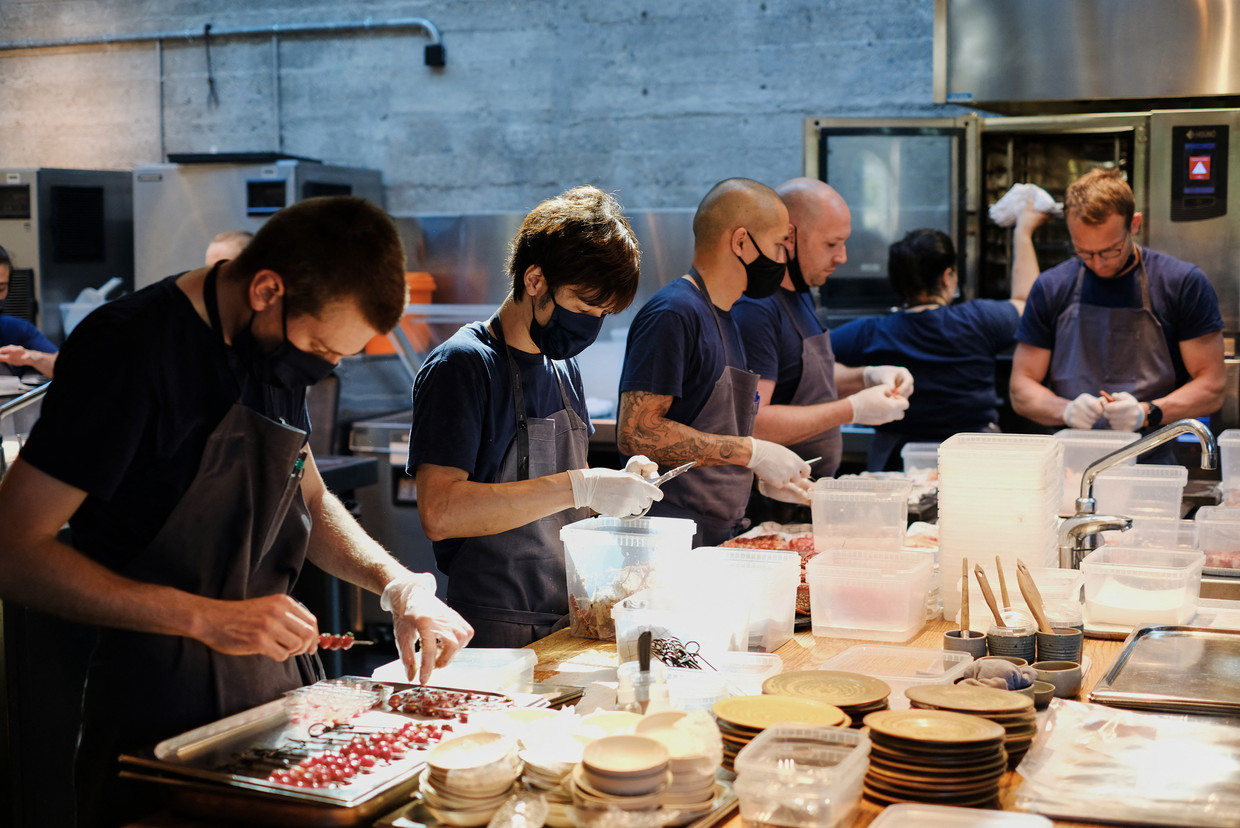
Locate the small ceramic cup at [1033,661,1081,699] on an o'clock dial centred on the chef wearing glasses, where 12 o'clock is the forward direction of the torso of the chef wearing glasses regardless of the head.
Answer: The small ceramic cup is roughly at 12 o'clock from the chef wearing glasses.

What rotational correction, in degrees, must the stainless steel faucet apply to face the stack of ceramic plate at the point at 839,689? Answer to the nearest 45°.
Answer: approximately 90° to its right

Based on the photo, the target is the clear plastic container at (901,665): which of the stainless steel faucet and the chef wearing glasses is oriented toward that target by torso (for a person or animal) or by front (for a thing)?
the chef wearing glasses

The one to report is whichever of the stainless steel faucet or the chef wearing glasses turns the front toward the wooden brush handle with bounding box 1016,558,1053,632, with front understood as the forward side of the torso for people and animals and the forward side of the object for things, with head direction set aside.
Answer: the chef wearing glasses

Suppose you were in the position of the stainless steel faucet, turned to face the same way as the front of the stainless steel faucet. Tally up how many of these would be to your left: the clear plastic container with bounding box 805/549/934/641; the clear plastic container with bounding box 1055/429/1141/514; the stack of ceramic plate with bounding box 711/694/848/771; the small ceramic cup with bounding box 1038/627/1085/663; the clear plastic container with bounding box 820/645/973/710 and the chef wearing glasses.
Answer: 2

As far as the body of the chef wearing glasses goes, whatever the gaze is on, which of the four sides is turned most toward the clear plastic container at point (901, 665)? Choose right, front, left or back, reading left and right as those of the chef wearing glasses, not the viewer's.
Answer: front

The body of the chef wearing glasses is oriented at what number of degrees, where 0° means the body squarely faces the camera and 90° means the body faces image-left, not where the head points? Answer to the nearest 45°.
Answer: approximately 0°

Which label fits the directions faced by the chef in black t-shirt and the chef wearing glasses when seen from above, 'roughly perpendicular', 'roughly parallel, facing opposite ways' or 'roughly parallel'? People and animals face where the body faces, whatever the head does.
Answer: roughly perpendicular

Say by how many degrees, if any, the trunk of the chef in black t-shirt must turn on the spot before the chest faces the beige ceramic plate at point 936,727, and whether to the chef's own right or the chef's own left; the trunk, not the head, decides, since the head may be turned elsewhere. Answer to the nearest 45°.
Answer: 0° — they already face it

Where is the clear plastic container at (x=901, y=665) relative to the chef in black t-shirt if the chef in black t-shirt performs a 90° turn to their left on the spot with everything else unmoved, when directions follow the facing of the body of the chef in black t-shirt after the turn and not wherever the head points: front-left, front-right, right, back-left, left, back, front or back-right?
front-right

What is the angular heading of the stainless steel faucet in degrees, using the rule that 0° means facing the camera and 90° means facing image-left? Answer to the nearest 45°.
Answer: approximately 270°

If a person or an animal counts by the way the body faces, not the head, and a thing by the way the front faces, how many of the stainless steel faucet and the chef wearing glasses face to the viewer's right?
1

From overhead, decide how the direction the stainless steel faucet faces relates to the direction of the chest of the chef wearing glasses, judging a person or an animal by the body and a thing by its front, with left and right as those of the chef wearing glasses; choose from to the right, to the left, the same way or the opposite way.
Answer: to the left

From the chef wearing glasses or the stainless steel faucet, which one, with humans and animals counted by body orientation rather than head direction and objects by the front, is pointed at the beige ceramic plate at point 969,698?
the chef wearing glasses
